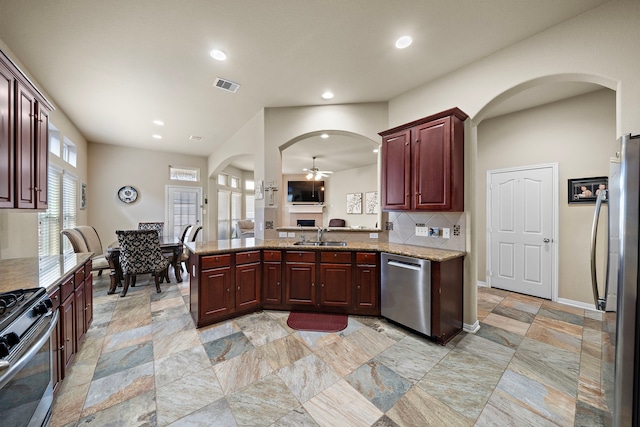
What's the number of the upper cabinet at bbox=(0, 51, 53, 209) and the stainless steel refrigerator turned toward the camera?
0

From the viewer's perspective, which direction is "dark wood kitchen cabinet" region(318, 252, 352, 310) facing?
toward the camera

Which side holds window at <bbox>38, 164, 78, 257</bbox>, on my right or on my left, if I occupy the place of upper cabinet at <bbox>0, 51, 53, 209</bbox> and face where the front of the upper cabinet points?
on my left

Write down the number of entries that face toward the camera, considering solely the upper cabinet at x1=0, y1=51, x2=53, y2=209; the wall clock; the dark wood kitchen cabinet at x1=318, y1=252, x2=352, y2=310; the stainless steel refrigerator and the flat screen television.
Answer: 3

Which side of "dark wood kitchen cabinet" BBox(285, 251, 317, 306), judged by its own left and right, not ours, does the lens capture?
front

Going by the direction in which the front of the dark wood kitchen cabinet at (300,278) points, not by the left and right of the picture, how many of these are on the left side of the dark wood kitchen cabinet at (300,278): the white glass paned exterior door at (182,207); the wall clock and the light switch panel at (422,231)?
1

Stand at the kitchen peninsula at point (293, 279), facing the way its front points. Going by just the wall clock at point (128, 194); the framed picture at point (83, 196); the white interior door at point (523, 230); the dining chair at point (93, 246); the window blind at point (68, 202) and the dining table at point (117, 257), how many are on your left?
1

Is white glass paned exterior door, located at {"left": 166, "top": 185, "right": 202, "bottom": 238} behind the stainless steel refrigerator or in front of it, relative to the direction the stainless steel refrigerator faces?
in front

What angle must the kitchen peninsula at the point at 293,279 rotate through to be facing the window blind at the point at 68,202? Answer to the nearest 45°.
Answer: approximately 90° to its right

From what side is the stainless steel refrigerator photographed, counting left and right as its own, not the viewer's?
left

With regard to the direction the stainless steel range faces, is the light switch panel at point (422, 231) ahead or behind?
ahead

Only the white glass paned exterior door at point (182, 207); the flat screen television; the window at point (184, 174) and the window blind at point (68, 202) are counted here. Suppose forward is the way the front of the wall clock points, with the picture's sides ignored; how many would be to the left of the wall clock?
3

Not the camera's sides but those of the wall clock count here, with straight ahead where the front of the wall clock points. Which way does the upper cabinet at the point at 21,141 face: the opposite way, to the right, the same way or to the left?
to the left

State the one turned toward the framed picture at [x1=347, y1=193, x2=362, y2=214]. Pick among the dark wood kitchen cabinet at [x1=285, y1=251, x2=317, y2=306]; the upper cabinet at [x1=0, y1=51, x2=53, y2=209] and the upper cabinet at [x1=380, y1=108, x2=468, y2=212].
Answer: the upper cabinet at [x1=0, y1=51, x2=53, y2=209]

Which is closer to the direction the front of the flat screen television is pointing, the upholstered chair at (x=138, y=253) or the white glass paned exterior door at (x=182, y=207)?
the upholstered chair

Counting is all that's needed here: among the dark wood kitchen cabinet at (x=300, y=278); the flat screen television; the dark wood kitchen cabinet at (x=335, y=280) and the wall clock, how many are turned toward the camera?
4

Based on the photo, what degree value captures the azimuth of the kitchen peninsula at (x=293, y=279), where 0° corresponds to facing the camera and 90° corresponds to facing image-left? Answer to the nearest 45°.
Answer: approximately 0°

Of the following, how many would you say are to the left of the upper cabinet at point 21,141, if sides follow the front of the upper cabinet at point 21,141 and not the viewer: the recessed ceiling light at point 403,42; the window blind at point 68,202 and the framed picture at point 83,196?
2

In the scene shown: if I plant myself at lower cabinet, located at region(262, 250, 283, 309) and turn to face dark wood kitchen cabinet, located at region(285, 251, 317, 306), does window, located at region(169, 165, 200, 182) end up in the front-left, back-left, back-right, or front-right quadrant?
back-left
